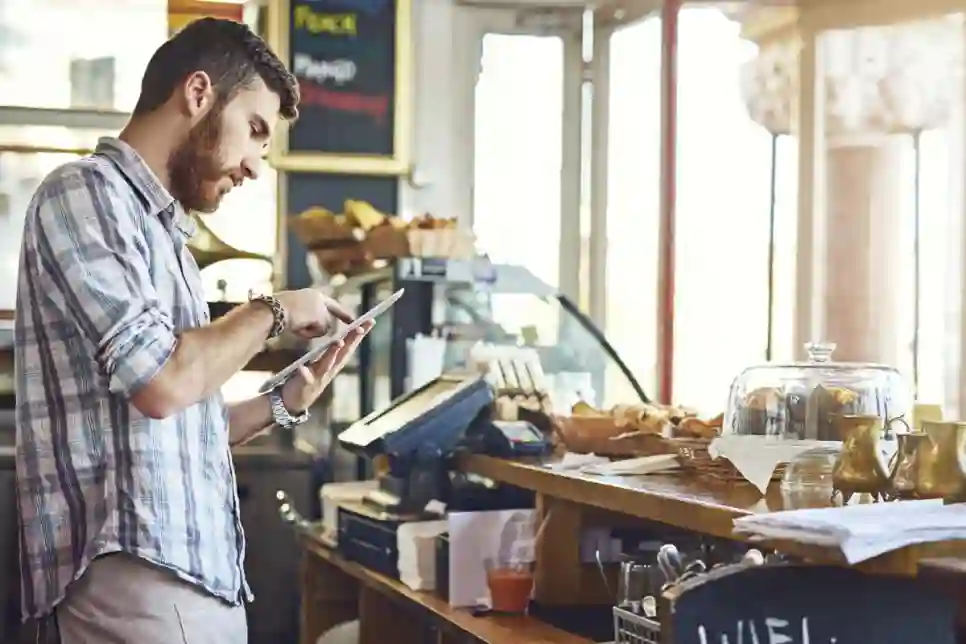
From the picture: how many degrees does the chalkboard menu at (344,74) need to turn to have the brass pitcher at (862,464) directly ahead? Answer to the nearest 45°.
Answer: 0° — it already faces it

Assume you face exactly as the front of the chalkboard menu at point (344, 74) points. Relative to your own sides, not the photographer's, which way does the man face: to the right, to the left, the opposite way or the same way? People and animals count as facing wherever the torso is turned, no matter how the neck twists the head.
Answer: to the left

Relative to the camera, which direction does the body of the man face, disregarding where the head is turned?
to the viewer's right

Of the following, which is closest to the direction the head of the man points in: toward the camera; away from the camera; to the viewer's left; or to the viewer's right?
to the viewer's right

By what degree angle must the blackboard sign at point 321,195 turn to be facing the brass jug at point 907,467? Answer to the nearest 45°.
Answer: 0° — it already faces it

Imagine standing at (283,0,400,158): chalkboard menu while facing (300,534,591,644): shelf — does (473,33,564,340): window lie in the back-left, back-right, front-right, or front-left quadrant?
back-left

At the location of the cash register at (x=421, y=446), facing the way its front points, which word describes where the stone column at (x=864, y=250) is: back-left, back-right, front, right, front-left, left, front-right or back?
back

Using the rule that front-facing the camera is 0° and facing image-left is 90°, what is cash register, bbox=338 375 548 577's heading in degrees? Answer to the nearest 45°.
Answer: approximately 45°

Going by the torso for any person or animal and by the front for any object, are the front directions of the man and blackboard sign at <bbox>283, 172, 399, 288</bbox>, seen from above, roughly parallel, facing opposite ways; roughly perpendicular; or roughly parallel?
roughly perpendicular

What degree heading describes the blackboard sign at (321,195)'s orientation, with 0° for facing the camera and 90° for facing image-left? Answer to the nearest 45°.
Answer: approximately 0°
